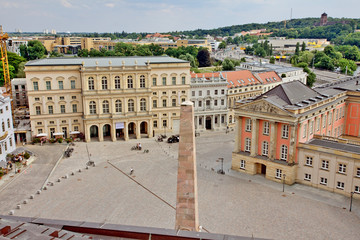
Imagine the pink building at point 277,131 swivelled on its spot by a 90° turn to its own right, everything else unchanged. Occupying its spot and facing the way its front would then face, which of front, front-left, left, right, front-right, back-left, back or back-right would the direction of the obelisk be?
back-left

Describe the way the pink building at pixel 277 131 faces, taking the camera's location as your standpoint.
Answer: facing the viewer and to the left of the viewer
